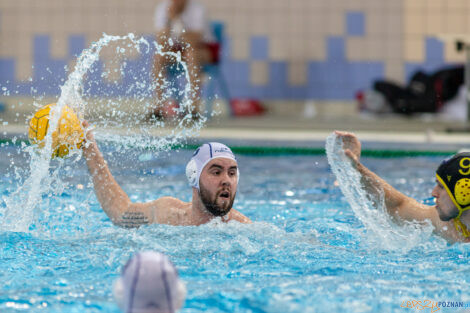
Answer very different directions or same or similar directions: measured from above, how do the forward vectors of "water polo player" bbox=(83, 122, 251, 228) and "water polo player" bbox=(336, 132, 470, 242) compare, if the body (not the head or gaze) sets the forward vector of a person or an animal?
very different directions

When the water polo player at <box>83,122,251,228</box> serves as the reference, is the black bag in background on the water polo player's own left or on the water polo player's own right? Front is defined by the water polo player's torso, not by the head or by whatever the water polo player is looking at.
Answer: on the water polo player's own left

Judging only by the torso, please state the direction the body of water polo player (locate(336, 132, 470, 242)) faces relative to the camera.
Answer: to the viewer's left

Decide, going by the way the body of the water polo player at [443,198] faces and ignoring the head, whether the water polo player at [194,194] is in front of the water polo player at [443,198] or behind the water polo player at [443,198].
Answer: in front

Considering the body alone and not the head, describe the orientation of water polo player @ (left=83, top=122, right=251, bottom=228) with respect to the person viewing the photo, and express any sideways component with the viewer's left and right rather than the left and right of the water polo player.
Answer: facing the viewer and to the right of the viewer

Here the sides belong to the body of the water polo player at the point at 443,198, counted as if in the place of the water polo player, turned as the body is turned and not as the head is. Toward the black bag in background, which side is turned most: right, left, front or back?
right

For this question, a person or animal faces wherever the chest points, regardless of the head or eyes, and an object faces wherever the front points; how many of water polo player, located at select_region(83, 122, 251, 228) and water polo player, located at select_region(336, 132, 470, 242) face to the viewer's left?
1

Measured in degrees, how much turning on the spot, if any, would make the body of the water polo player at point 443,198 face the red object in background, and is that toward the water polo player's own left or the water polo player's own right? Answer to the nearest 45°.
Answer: approximately 90° to the water polo player's own right

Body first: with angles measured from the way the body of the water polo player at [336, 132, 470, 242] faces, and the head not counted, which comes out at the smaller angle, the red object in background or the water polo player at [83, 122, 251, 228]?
the water polo player

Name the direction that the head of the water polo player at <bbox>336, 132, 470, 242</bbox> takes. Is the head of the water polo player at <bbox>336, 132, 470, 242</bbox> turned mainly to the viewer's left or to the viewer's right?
to the viewer's left

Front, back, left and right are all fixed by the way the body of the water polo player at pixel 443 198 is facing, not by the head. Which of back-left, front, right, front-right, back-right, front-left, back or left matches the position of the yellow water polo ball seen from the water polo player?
front

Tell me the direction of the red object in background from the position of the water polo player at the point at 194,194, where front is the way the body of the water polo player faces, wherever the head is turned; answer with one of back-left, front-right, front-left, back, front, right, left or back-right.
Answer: back-left

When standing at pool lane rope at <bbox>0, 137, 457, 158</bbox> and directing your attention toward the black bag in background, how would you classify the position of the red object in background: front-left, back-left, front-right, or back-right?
front-left

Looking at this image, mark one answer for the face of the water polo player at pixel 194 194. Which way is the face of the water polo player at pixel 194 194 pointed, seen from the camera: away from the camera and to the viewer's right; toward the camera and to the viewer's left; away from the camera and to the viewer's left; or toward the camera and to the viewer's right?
toward the camera and to the viewer's right

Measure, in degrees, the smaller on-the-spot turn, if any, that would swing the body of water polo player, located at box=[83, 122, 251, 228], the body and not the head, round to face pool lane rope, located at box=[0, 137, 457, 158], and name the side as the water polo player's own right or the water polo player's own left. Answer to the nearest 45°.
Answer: approximately 135° to the water polo player's own left
